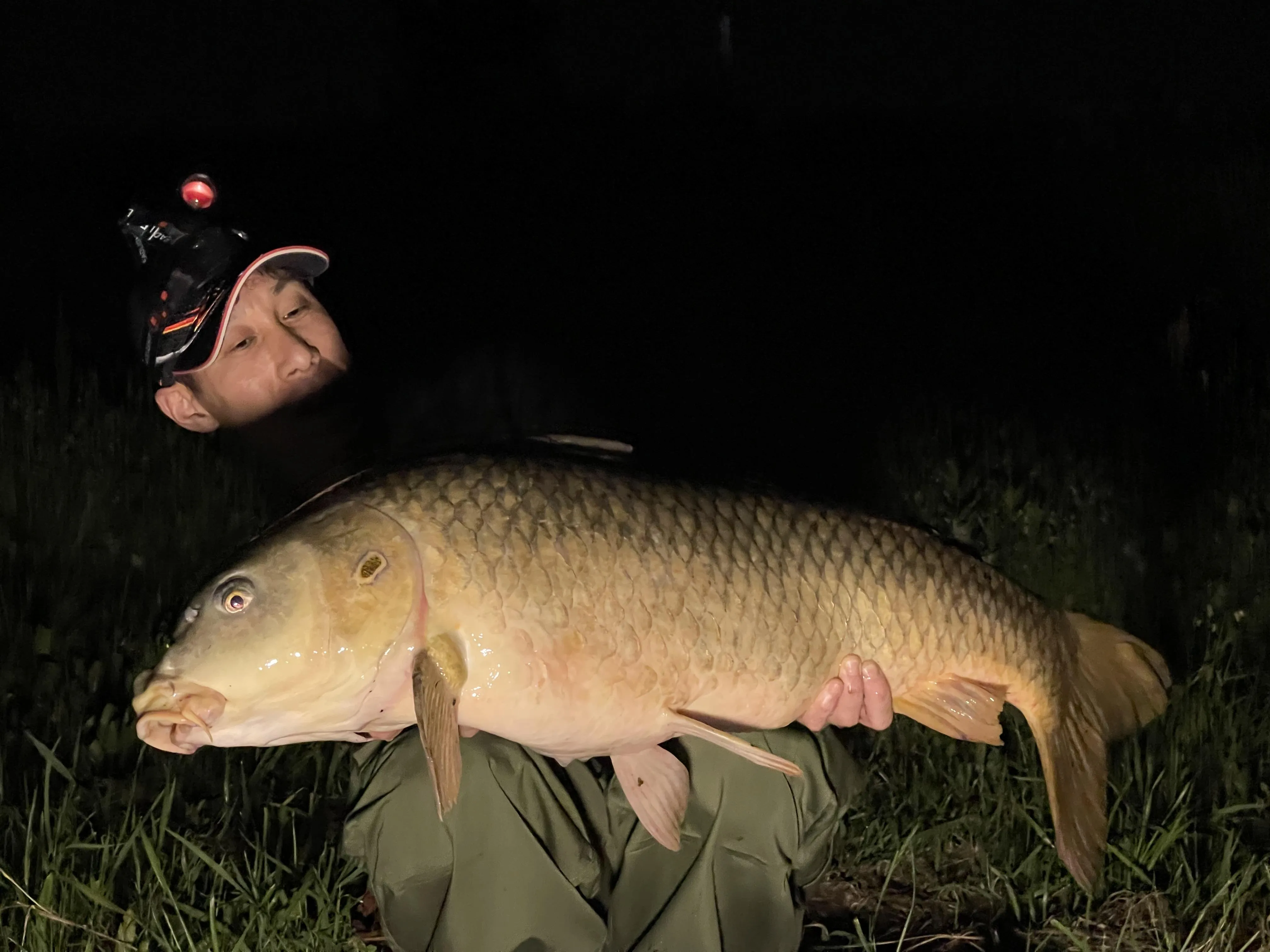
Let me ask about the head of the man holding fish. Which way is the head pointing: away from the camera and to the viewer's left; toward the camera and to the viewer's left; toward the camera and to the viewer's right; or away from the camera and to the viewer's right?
toward the camera and to the viewer's right

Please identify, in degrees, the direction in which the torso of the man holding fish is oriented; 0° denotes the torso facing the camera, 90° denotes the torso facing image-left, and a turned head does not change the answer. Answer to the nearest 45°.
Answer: approximately 0°
